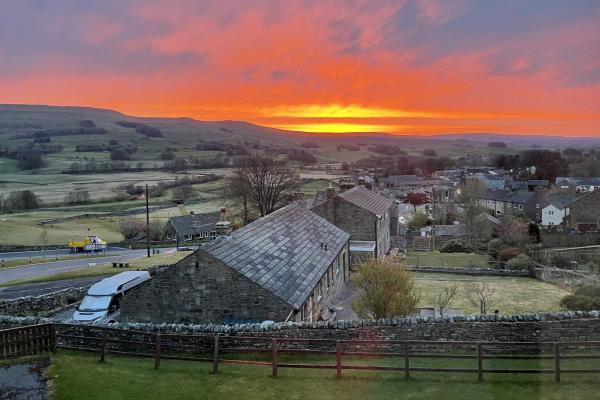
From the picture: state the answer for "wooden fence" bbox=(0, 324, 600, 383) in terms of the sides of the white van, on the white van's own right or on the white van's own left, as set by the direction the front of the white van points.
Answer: on the white van's own left

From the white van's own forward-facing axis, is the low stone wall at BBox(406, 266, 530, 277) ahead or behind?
behind

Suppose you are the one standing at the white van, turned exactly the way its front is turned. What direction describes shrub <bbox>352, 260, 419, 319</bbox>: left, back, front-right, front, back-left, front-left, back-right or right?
left

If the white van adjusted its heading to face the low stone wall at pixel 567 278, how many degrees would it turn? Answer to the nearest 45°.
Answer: approximately 135° to its left

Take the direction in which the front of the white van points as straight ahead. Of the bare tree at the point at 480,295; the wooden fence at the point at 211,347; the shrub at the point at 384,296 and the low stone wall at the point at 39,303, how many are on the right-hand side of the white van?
1

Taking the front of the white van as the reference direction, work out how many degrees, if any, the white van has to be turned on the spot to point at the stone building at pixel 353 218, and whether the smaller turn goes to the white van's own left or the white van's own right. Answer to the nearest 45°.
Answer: approximately 180°

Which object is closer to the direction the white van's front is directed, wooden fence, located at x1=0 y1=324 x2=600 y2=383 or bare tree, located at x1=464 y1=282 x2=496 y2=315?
the wooden fence

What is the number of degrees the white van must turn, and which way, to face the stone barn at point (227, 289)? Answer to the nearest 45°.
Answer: approximately 90° to its left

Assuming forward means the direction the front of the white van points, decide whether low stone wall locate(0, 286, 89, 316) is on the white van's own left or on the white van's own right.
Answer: on the white van's own right

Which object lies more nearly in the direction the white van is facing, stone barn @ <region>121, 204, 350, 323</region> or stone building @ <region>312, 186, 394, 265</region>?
the stone barn

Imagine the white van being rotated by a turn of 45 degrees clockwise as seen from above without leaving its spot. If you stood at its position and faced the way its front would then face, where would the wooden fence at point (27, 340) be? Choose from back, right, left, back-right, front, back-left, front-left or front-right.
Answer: left

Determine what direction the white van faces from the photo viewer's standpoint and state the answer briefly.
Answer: facing the viewer and to the left of the viewer

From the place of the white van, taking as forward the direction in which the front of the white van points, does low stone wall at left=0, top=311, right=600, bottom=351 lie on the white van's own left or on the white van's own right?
on the white van's own left
